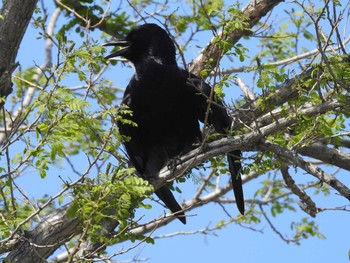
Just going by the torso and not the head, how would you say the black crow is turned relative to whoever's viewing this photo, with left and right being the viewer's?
facing the viewer and to the left of the viewer
